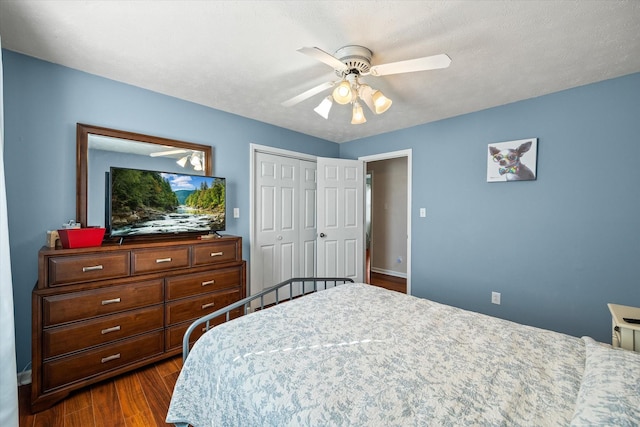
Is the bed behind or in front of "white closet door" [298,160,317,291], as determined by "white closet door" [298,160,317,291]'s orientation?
in front

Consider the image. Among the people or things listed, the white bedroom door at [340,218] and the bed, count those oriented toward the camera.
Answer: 1

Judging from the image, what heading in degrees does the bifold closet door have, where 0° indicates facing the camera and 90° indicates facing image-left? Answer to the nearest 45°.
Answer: approximately 315°

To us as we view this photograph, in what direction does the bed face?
facing away from the viewer and to the left of the viewer

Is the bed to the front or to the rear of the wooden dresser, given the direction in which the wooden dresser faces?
to the front

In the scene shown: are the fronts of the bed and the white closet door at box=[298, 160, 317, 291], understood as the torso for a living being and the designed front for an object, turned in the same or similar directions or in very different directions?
very different directions

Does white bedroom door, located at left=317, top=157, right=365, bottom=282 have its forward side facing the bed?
yes

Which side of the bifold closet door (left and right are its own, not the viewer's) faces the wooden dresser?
right

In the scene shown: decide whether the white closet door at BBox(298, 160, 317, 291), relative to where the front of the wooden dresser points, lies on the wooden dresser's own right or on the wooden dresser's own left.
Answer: on the wooden dresser's own left
